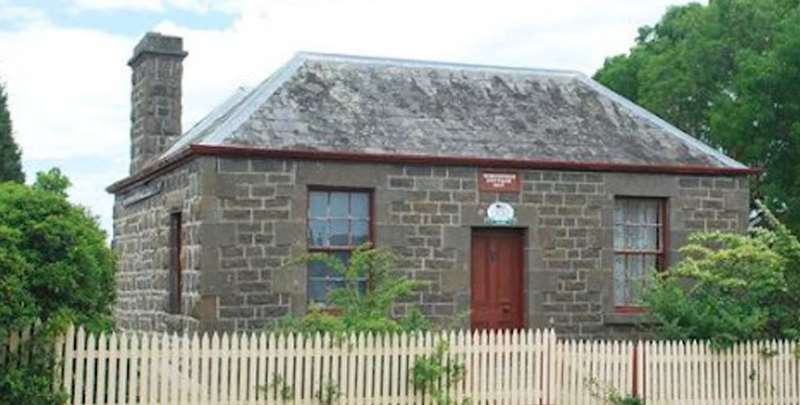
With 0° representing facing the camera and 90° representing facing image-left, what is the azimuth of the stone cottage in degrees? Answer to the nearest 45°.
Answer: approximately 0°

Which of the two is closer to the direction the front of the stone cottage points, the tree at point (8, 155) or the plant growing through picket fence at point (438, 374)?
the plant growing through picket fence

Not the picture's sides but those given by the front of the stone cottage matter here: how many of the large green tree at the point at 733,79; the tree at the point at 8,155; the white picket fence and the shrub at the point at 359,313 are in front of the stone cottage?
2

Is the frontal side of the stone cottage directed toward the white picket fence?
yes

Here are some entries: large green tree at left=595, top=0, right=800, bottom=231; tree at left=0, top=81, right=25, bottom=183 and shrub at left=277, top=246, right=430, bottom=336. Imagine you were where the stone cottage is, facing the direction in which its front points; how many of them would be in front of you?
1

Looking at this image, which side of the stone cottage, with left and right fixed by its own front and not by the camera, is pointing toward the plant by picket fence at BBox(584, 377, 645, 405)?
front

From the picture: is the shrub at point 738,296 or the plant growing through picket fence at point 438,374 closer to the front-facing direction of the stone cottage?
the plant growing through picket fence

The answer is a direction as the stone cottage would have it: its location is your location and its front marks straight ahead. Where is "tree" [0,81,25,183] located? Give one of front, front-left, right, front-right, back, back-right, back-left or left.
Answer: back-right

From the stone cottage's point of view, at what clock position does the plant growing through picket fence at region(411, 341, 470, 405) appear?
The plant growing through picket fence is roughly at 12 o'clock from the stone cottage.

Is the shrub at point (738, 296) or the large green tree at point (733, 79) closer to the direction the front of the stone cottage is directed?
the shrub

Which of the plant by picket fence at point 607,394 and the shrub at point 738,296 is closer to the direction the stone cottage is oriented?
the plant by picket fence

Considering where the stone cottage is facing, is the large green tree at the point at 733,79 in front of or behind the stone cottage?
behind

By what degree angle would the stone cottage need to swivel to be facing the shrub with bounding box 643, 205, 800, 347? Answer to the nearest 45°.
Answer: approximately 45° to its left
